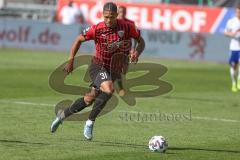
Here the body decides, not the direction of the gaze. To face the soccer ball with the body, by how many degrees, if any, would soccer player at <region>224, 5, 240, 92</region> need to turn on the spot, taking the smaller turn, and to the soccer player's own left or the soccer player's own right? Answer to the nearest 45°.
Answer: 0° — they already face it

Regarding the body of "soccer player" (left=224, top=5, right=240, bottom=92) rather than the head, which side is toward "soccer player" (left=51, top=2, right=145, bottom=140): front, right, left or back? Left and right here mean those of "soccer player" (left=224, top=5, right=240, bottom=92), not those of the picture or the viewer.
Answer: front
